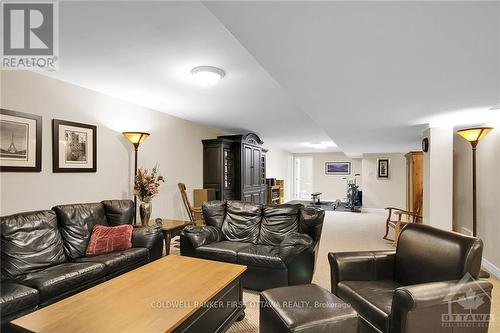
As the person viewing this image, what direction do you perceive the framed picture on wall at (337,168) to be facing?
facing the viewer

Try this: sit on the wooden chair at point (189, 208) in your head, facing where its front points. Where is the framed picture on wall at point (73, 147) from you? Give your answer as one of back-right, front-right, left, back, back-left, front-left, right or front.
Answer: back-right

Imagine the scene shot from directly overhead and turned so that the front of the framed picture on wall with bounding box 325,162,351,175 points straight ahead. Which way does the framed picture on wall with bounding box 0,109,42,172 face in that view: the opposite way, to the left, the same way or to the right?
to the left

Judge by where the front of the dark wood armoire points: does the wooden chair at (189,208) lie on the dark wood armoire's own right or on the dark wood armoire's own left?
on the dark wood armoire's own right

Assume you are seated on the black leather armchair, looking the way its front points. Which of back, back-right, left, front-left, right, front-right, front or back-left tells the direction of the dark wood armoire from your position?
right

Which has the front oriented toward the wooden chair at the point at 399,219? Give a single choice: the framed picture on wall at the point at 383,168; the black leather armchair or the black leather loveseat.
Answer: the framed picture on wall

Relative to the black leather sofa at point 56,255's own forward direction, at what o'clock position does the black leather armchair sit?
The black leather armchair is roughly at 12 o'clock from the black leather sofa.

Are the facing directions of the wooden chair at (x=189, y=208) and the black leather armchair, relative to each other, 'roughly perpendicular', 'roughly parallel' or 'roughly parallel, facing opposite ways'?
roughly parallel, facing opposite ways

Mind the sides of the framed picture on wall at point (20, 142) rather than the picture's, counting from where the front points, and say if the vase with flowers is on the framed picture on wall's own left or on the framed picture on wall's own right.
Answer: on the framed picture on wall's own left

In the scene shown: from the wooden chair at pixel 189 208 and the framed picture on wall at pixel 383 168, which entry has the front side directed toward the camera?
the framed picture on wall

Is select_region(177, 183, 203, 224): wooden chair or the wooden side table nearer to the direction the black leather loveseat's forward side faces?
the wooden side table

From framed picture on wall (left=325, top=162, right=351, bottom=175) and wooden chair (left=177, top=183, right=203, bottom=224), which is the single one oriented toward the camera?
the framed picture on wall

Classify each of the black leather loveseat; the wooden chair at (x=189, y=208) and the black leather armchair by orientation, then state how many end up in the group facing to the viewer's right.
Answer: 1

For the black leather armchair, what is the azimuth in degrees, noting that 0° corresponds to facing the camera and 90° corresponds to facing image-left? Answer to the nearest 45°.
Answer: approximately 45°

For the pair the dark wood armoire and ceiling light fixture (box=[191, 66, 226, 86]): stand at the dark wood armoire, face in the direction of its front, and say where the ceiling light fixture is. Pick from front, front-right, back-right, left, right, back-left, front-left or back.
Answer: front-right

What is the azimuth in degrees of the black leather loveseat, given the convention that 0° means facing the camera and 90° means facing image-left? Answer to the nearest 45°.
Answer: approximately 45°

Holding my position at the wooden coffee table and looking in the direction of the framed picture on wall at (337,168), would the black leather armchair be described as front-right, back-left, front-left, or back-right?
front-right

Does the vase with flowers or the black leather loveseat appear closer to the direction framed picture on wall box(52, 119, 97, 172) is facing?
the black leather loveseat

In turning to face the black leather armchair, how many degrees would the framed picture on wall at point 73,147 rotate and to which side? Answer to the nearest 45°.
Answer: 0° — it already faces it

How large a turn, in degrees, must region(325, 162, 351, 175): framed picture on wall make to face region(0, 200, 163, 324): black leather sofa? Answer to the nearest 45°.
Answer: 0° — it already faces it
